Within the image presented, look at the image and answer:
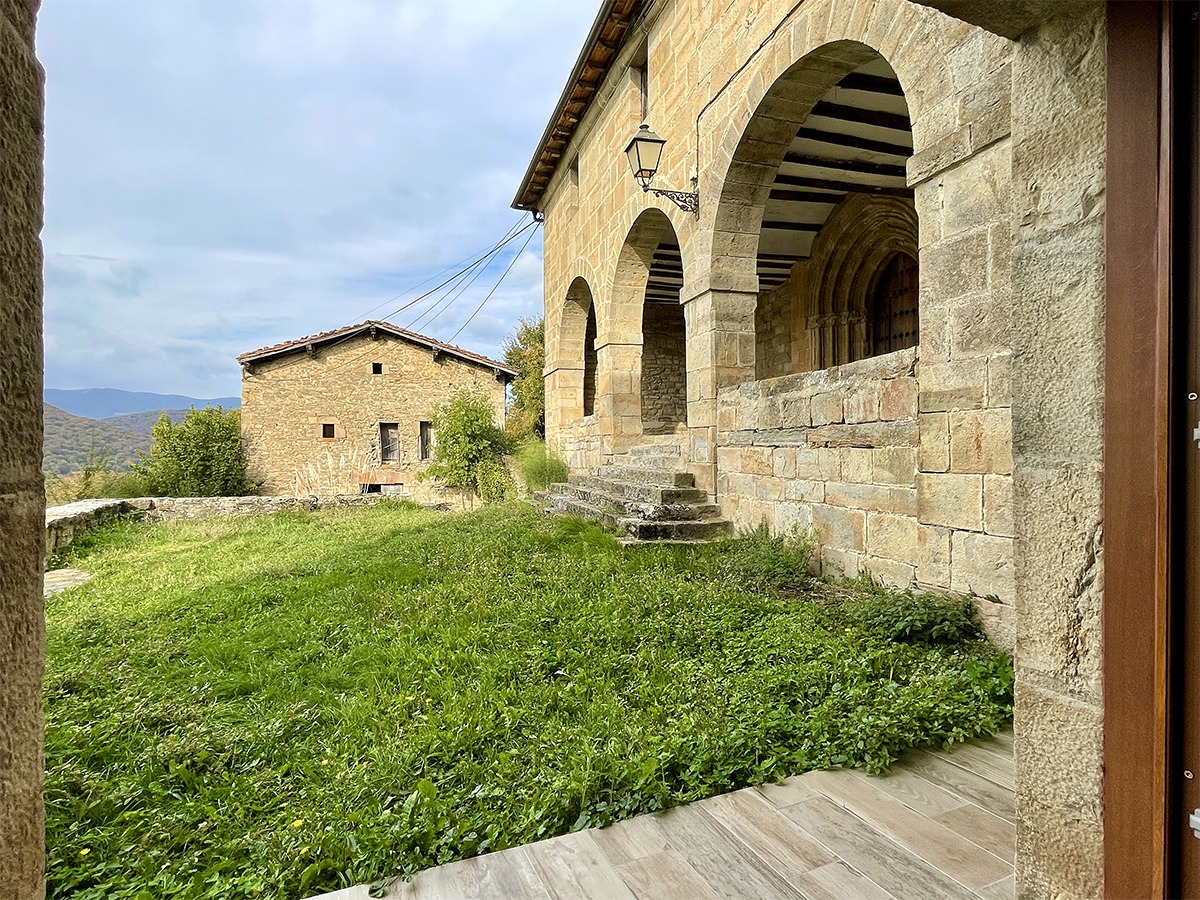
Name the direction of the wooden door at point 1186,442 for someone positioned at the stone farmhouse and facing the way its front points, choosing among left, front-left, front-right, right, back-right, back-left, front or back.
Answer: front

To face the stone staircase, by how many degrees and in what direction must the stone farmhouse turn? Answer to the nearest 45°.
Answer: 0° — it already faces it

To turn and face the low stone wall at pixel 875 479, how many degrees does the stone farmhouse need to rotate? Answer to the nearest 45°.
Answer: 0° — it already faces it

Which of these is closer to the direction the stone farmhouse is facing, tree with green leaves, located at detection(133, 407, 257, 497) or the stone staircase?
the stone staircase

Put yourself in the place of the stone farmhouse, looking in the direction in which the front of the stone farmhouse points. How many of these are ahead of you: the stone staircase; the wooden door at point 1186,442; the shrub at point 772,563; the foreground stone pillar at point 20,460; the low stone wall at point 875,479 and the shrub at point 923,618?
6

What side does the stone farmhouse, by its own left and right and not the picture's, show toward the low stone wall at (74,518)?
front

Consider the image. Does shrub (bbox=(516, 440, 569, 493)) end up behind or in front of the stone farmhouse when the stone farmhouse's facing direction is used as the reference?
in front

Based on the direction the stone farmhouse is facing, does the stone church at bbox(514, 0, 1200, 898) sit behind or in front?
in front

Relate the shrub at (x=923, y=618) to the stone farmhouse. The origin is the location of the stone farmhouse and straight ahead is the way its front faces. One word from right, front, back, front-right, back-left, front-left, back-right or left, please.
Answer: front

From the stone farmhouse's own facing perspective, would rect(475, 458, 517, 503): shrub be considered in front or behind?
in front

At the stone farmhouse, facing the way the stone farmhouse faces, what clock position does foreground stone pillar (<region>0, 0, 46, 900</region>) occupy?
The foreground stone pillar is roughly at 12 o'clock from the stone farmhouse.

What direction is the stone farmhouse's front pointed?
toward the camera

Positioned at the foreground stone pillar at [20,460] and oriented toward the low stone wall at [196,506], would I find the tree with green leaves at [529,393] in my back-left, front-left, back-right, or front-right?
front-right

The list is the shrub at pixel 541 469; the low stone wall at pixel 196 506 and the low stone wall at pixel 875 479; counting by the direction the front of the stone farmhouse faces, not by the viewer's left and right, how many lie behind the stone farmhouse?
0

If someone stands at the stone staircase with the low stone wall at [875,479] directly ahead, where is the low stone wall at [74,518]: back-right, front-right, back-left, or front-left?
back-right

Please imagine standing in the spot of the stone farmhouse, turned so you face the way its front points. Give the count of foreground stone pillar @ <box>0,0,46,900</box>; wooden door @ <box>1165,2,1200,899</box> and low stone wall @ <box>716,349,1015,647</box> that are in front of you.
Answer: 3

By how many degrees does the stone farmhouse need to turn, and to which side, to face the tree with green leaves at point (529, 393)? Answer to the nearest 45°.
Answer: approximately 90° to its left

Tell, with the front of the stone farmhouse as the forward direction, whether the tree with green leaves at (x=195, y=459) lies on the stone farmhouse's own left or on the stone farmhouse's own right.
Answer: on the stone farmhouse's own right

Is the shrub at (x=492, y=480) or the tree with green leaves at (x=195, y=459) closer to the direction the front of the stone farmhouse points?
the shrub
